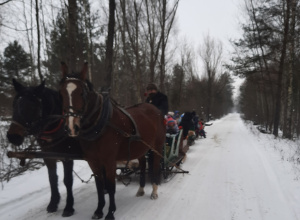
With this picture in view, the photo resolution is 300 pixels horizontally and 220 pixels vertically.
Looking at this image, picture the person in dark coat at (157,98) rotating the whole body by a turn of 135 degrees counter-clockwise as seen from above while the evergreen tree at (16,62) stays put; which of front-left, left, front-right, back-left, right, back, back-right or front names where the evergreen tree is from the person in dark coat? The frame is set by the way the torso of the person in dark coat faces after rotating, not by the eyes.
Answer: back-left

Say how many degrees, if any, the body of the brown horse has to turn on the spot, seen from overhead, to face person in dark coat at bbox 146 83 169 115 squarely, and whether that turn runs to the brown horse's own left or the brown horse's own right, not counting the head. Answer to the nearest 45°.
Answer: approximately 180°

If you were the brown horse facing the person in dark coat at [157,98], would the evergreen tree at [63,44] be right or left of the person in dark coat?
left

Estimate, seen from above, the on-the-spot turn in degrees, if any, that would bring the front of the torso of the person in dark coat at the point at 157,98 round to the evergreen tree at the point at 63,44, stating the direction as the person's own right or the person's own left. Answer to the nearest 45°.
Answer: approximately 90° to the person's own right

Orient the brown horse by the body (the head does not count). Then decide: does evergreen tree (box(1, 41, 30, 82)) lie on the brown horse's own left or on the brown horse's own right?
on the brown horse's own right

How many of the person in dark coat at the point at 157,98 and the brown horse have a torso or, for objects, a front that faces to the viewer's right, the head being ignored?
0

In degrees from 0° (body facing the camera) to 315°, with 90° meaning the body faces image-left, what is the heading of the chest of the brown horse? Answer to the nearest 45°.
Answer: approximately 45°

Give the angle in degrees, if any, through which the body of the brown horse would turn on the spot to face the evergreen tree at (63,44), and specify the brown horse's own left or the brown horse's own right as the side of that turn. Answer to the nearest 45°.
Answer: approximately 135° to the brown horse's own right

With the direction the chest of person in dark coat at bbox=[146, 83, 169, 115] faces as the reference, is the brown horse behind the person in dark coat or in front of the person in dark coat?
in front
